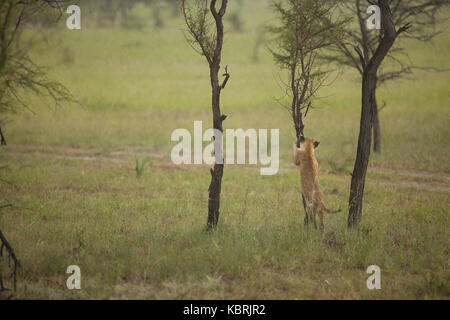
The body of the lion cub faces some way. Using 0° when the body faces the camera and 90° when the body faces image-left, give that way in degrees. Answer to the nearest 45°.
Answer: approximately 135°

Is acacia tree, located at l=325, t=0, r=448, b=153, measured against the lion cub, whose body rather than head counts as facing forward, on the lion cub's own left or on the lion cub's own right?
on the lion cub's own right
